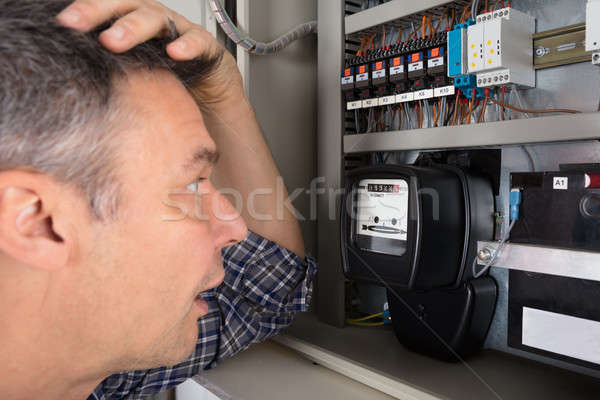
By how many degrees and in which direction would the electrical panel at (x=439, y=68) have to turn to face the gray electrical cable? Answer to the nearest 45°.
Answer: approximately 45° to its right

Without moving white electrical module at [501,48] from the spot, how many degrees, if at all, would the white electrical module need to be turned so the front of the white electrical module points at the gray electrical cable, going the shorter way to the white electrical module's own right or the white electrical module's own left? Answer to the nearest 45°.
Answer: approximately 45° to the white electrical module's own right

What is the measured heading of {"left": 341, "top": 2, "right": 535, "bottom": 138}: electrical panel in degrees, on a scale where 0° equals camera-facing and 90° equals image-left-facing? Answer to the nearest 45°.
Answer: approximately 45°

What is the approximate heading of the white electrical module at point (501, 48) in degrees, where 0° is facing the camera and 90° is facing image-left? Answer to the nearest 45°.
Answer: approximately 45°
